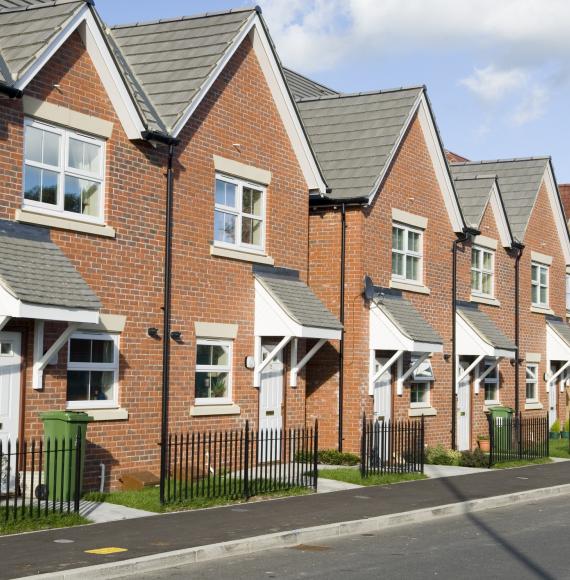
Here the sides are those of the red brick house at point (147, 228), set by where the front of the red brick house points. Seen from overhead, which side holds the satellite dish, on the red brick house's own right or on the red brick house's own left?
on the red brick house's own left

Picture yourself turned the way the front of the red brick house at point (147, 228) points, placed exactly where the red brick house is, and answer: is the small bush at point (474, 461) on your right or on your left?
on your left

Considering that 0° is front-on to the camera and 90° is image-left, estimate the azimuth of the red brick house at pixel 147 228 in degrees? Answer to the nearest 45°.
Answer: approximately 315°

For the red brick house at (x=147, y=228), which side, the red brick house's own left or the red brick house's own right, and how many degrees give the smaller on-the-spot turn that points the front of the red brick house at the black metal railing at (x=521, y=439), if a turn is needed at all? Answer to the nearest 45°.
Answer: approximately 90° to the red brick house's own left

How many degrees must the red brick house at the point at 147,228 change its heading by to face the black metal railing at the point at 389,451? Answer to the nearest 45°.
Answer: approximately 90° to its left
